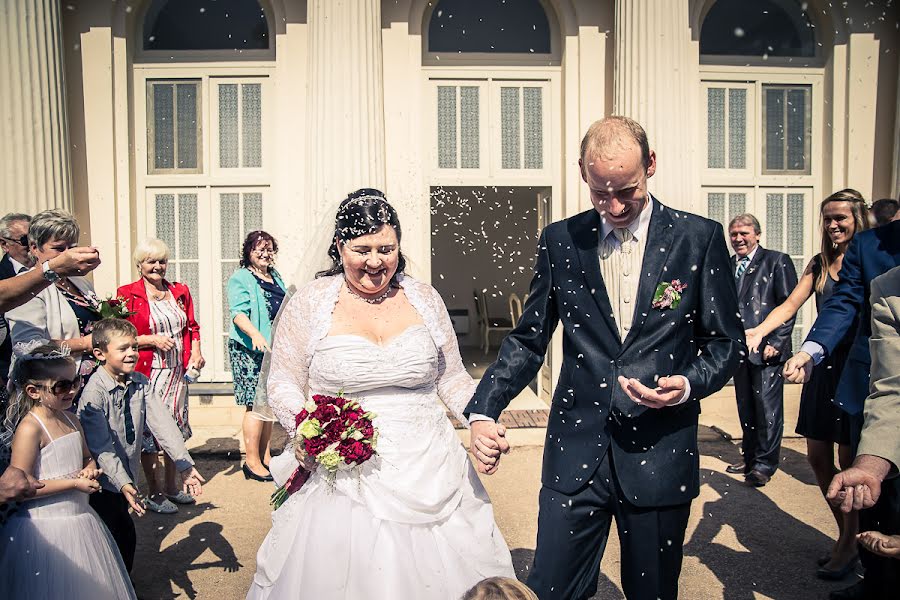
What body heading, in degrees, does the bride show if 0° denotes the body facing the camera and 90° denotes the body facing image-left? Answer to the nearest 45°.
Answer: approximately 0°

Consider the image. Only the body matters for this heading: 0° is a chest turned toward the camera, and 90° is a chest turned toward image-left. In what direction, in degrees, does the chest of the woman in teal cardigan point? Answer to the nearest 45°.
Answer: approximately 315°

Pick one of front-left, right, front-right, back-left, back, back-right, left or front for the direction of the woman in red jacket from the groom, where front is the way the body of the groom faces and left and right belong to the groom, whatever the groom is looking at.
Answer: back-right

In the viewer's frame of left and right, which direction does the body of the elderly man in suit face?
facing the viewer and to the left of the viewer

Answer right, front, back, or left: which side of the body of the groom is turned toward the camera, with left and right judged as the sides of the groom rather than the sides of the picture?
front

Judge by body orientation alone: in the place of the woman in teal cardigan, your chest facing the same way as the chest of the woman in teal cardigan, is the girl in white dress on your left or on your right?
on your right

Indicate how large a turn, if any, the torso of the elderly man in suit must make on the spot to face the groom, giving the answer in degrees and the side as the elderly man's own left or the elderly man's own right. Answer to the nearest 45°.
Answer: approximately 45° to the elderly man's own left

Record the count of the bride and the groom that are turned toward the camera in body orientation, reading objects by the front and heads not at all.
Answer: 2

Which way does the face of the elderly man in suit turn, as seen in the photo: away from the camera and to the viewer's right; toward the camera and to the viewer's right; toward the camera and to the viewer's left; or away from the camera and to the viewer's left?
toward the camera and to the viewer's left

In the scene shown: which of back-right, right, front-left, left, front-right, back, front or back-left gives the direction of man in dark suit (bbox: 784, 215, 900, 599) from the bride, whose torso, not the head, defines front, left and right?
left

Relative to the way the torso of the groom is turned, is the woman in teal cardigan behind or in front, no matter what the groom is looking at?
behind
